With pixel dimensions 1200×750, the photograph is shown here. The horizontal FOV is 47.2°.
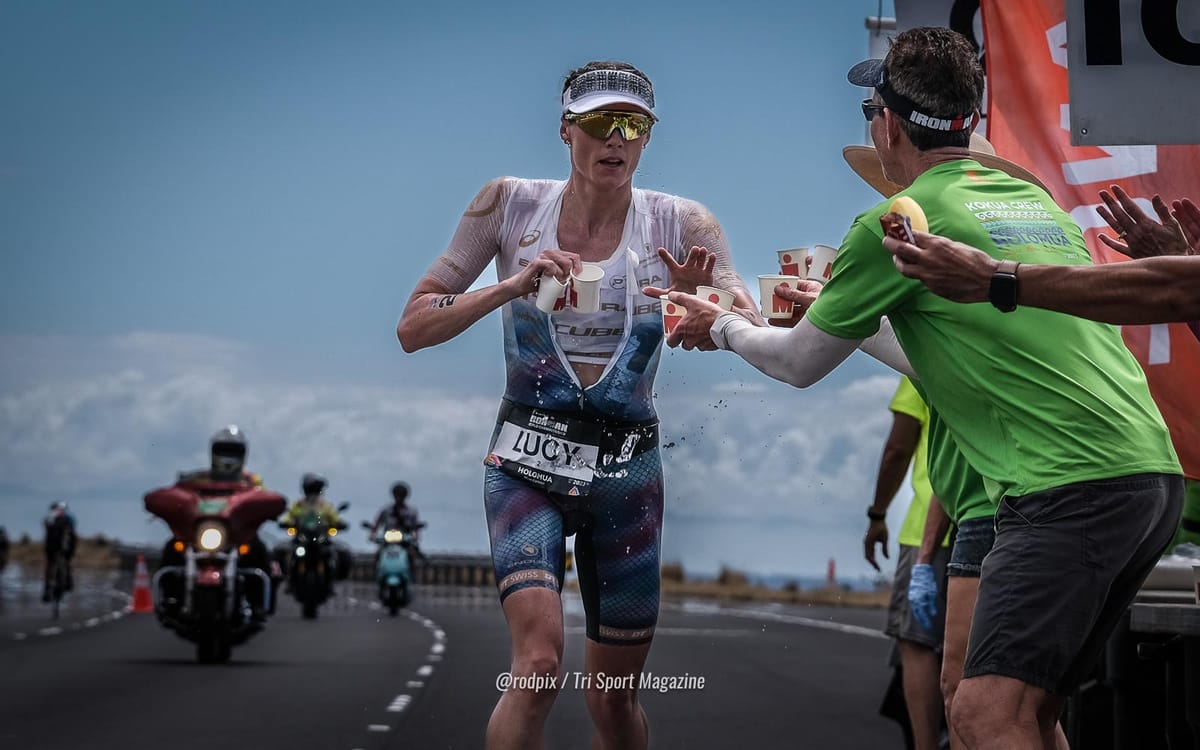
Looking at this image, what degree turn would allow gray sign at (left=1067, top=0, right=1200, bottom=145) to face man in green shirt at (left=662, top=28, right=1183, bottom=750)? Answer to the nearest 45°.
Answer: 0° — it already faces them

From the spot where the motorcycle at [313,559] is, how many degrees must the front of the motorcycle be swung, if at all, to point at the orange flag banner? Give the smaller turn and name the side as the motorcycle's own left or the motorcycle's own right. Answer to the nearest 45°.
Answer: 0° — it already faces it

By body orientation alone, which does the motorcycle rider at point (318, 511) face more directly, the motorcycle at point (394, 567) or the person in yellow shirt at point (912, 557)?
the person in yellow shirt

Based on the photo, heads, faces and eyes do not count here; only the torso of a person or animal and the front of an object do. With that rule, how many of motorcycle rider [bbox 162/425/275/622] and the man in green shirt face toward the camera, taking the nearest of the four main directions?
1

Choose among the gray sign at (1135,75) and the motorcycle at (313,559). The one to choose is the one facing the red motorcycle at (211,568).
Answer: the motorcycle

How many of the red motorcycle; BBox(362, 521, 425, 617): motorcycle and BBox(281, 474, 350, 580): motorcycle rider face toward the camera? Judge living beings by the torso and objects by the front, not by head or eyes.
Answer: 3

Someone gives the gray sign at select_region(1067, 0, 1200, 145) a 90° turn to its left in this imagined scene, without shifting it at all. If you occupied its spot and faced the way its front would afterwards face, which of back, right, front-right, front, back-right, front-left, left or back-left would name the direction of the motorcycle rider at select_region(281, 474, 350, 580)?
back-left
